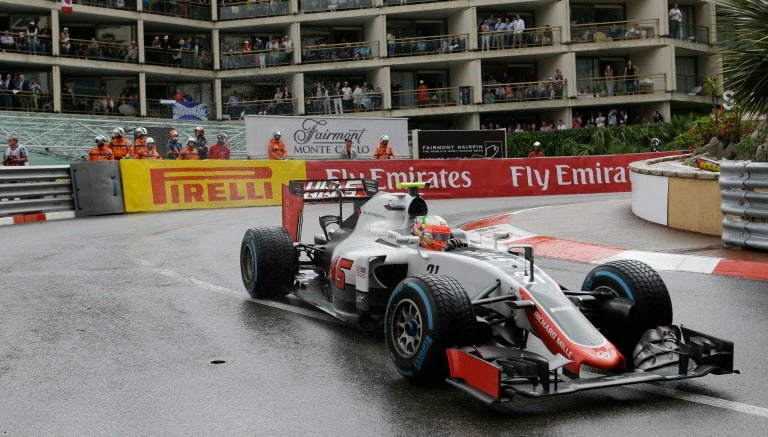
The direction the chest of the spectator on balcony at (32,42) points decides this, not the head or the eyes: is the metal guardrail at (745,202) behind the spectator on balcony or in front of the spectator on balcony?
in front

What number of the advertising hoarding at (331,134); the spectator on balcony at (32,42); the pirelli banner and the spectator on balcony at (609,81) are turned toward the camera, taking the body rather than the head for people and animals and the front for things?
4

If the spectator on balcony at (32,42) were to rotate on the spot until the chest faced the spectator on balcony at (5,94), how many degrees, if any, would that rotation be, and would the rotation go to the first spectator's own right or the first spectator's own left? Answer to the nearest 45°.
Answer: approximately 90° to the first spectator's own right

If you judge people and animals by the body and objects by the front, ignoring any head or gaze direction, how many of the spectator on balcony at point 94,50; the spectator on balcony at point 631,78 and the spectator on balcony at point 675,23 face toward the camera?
3

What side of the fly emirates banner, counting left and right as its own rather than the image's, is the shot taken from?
front

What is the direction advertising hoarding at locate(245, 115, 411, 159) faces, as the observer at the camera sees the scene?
facing the viewer

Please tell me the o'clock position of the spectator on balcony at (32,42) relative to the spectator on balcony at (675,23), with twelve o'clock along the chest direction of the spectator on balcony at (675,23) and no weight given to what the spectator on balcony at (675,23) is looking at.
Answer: the spectator on balcony at (32,42) is roughly at 2 o'clock from the spectator on balcony at (675,23).

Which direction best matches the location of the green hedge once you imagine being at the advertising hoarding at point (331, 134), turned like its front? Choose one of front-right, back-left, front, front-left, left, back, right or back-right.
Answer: back-left

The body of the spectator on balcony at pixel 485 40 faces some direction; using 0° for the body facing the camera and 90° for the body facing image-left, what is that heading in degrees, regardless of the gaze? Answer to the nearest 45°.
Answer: approximately 0°

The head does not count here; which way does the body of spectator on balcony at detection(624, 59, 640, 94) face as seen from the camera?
toward the camera

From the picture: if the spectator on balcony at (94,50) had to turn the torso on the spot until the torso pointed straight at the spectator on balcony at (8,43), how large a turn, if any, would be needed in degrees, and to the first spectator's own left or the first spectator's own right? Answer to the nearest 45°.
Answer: approximately 45° to the first spectator's own right
